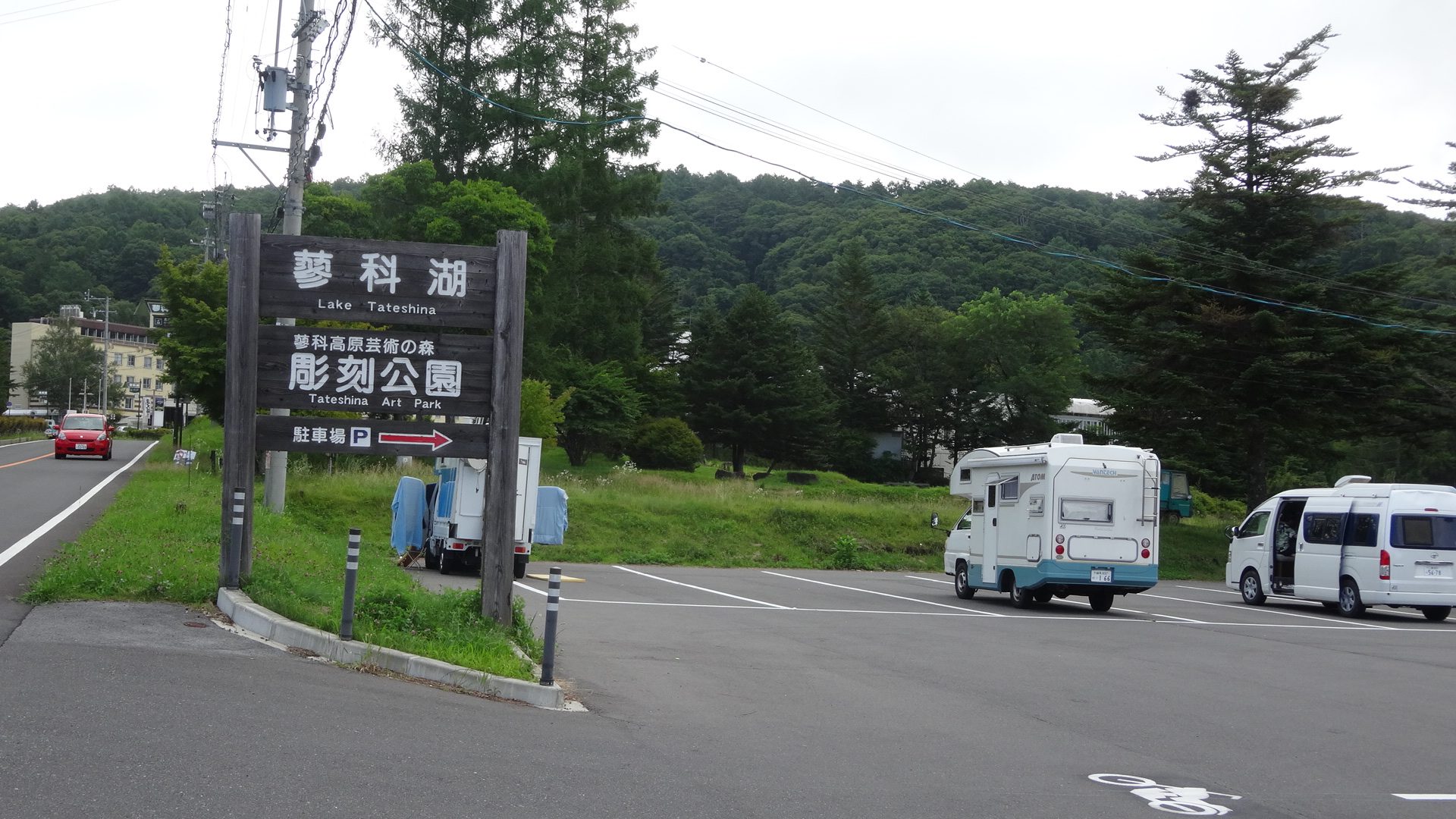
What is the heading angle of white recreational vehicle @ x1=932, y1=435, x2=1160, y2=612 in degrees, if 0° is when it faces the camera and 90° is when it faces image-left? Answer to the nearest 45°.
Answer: approximately 135°

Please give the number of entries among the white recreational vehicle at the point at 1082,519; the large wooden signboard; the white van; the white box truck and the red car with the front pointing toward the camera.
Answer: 2

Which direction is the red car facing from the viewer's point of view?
toward the camera

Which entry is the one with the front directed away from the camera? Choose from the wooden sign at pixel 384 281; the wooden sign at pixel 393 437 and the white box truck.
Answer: the white box truck

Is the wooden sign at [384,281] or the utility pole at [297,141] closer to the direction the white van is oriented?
the utility pole

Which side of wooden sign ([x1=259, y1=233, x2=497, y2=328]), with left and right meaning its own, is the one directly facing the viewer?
front

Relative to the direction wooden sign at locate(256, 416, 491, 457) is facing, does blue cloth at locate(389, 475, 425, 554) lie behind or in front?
behind

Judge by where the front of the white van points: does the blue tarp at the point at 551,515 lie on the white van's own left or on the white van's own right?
on the white van's own left

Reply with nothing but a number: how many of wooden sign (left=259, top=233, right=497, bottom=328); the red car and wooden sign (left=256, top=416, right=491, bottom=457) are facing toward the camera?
3

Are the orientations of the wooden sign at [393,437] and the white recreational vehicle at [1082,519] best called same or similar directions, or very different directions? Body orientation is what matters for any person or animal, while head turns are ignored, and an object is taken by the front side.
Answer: very different directions

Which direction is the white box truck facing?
away from the camera

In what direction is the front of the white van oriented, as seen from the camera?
facing away from the viewer and to the left of the viewer

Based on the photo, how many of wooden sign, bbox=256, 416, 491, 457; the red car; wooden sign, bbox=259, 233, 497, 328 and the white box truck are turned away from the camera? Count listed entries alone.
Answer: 1
